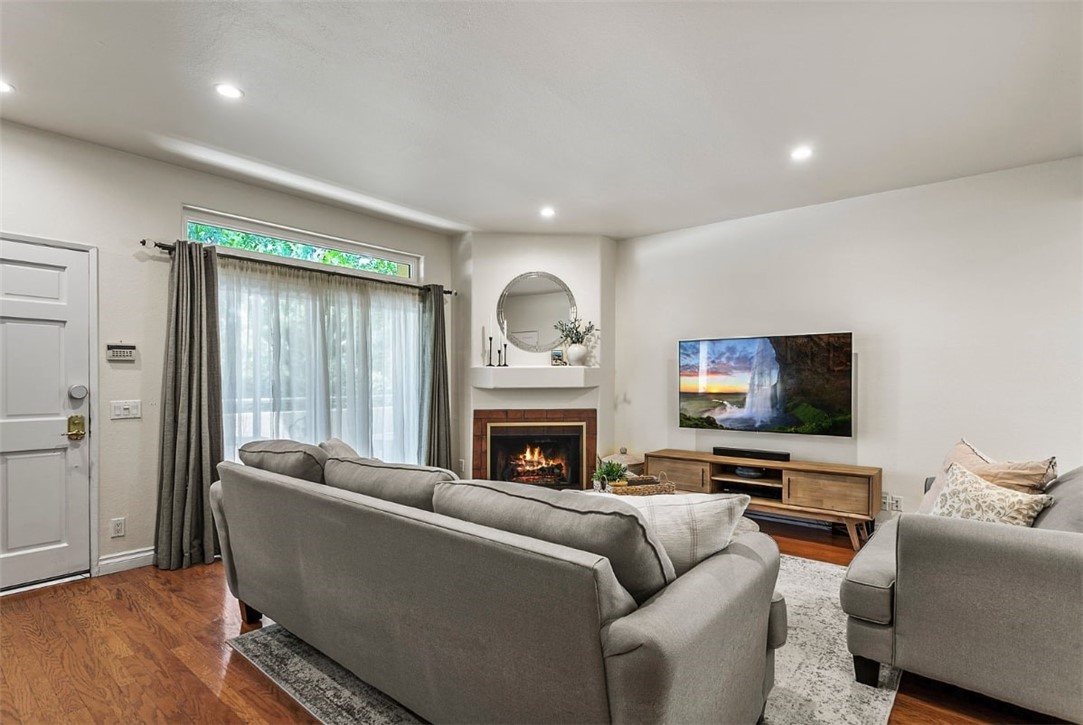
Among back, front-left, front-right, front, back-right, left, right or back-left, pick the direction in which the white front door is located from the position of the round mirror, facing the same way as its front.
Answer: front-right

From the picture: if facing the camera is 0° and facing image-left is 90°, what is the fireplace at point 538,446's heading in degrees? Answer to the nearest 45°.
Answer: approximately 0°

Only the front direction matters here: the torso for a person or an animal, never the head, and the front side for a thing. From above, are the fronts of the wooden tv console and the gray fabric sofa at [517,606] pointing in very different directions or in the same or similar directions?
very different directions

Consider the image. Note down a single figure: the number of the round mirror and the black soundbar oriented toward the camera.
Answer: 2

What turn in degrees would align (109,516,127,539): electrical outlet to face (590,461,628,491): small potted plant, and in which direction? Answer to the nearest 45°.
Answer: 0° — it already faces it

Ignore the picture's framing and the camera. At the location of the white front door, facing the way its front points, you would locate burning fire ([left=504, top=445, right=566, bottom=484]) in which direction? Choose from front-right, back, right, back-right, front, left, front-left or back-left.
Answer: front-left

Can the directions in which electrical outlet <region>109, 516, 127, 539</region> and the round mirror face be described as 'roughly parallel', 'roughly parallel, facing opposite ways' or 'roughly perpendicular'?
roughly perpendicular

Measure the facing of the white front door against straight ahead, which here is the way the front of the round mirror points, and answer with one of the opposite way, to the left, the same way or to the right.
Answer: to the left
